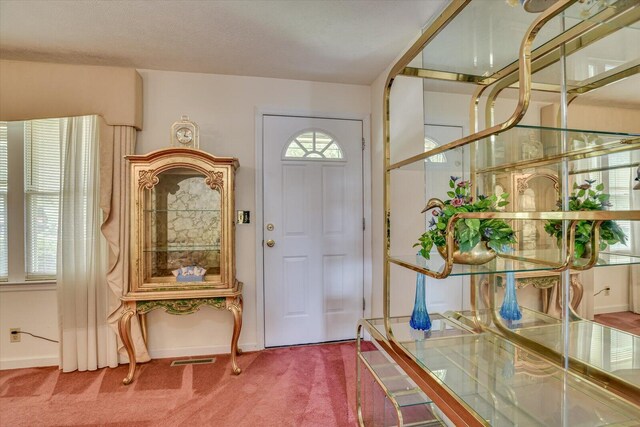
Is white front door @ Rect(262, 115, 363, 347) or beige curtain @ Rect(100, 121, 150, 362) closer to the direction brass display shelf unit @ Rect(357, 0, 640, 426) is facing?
the beige curtain

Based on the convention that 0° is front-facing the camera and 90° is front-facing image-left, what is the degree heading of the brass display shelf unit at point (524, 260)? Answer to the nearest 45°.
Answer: approximately 45°

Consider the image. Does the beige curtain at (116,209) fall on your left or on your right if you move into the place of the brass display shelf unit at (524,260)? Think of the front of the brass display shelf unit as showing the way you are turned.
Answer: on your right

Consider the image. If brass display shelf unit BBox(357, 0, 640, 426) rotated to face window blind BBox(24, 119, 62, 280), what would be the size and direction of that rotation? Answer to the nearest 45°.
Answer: approximately 45° to its right

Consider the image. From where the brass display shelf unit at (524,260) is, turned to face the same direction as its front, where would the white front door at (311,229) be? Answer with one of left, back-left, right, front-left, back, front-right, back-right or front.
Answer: right

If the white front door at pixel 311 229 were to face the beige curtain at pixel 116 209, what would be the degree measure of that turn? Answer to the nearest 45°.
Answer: approximately 90° to its right

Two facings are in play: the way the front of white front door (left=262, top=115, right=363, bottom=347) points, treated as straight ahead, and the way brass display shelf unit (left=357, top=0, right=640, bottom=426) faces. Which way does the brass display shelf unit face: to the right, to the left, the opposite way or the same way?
to the right

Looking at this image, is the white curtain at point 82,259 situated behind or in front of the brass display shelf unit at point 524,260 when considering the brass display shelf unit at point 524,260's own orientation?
in front

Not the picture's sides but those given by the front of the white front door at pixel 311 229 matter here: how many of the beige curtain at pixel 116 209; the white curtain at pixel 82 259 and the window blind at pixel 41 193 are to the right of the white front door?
3

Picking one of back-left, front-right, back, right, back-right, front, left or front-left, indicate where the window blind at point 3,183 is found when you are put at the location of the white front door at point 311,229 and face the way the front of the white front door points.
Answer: right

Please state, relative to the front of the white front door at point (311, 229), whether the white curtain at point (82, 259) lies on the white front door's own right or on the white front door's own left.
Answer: on the white front door's own right

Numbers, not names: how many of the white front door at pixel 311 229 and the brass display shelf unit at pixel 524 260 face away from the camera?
0

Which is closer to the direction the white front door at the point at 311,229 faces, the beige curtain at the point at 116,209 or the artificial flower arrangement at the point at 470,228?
the artificial flower arrangement

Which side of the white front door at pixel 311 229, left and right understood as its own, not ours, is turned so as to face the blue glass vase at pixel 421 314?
front
